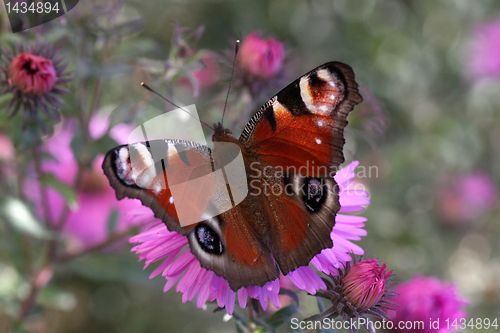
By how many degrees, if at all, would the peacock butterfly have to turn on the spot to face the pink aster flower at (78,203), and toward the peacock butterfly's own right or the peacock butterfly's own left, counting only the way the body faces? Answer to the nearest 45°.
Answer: approximately 45° to the peacock butterfly's own left

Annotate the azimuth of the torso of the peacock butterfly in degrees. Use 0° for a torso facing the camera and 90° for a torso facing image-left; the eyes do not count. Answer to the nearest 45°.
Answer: approximately 180°

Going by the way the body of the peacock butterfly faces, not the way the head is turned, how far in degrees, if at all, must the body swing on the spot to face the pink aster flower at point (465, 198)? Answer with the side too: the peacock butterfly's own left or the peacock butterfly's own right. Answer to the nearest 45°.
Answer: approximately 45° to the peacock butterfly's own right
